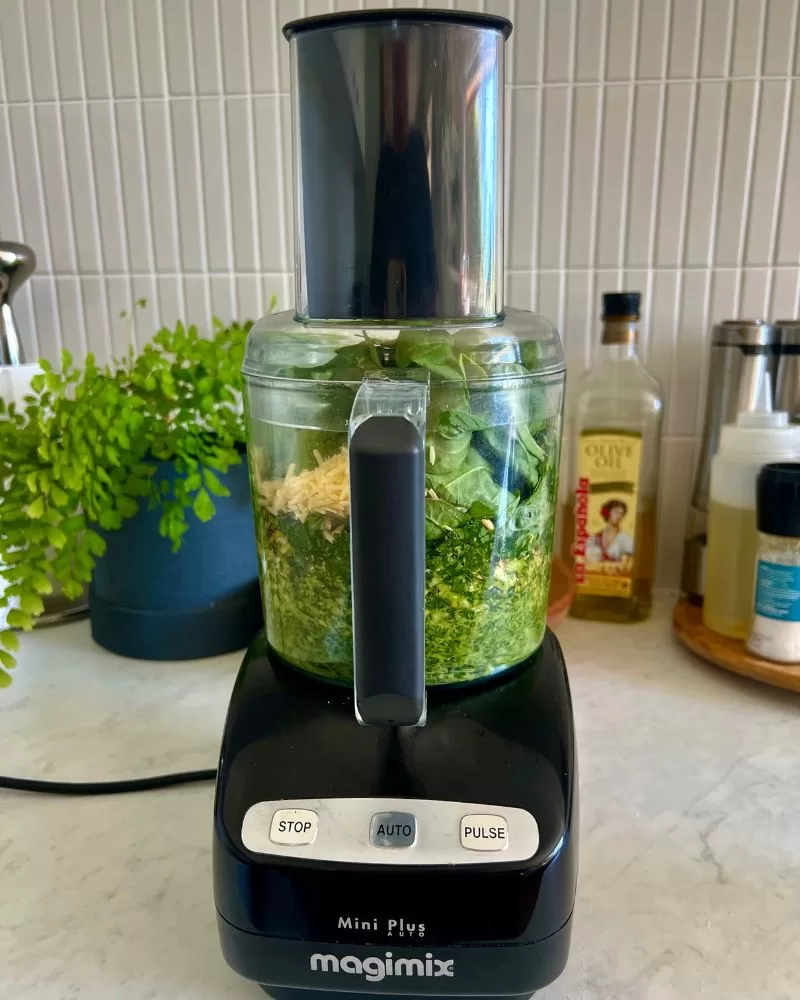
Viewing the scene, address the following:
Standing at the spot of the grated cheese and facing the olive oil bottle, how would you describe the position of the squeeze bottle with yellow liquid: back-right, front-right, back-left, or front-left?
front-right

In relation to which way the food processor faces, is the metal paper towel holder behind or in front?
behind

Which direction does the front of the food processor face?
toward the camera
